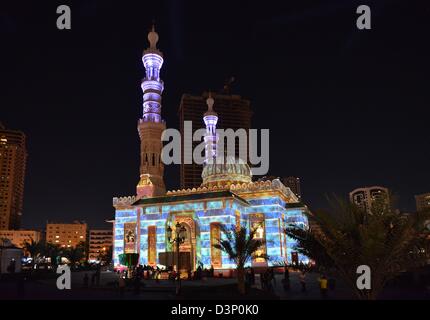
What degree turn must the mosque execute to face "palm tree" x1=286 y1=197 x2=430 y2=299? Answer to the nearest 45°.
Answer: approximately 45° to its left

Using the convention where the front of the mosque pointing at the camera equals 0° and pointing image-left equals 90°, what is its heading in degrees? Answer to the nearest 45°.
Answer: approximately 45°

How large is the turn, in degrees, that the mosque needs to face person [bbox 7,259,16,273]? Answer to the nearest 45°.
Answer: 0° — it already faces them
